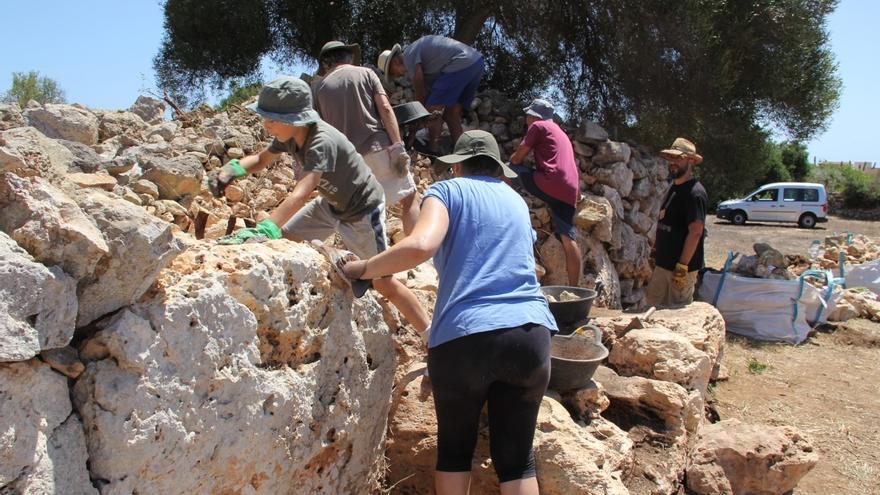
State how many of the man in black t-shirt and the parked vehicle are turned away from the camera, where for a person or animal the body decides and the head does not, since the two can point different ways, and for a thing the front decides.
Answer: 0

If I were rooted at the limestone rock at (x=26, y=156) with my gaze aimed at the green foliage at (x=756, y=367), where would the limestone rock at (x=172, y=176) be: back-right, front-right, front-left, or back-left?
front-left

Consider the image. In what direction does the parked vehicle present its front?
to the viewer's left

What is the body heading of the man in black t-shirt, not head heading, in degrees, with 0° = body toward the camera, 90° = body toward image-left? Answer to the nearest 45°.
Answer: approximately 45°

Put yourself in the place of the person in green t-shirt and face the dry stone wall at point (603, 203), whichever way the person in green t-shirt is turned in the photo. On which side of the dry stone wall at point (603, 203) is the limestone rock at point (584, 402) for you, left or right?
right

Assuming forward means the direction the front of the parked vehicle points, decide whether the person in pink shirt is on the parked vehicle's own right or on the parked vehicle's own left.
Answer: on the parked vehicle's own left

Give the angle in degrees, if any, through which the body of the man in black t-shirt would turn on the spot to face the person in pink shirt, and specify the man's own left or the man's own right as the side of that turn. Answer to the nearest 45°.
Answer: approximately 45° to the man's own right

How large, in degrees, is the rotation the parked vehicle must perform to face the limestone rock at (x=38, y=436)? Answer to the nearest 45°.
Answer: approximately 90° to its left

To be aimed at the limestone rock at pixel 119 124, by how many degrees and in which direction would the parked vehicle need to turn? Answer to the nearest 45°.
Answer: approximately 90° to its left

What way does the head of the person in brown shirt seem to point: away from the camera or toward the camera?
away from the camera
